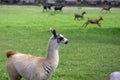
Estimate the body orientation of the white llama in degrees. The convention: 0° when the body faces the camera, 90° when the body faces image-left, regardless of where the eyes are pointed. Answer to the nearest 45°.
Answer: approximately 270°
